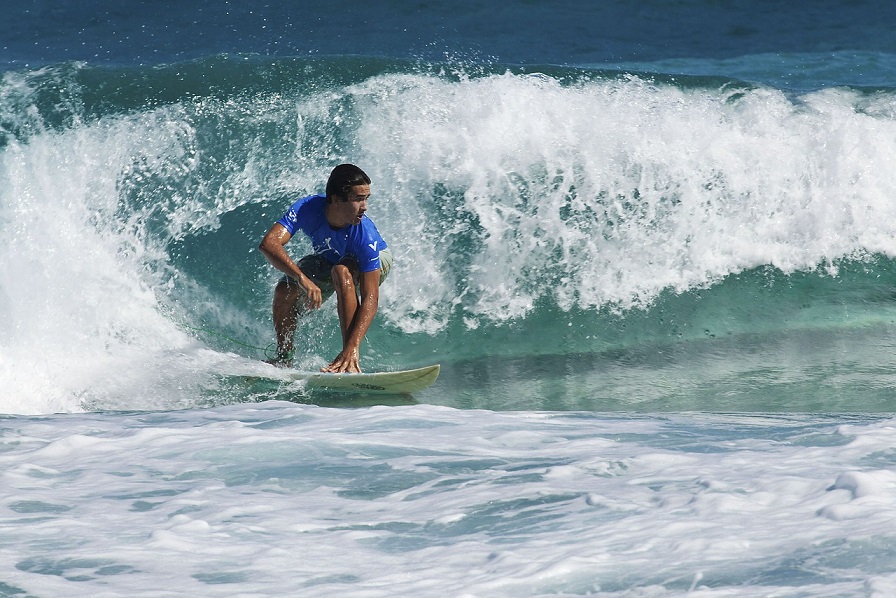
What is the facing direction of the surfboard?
to the viewer's right
